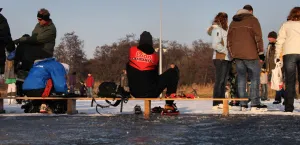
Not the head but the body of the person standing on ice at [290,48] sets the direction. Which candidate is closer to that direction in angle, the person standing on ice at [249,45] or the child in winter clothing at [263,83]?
the child in winter clothing

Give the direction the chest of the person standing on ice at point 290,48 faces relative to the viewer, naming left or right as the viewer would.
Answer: facing away from the viewer

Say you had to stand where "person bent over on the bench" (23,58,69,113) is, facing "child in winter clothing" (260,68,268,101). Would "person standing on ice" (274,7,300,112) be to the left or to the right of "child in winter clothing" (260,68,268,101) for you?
right

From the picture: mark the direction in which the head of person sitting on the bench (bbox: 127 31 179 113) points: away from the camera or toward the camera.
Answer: away from the camera

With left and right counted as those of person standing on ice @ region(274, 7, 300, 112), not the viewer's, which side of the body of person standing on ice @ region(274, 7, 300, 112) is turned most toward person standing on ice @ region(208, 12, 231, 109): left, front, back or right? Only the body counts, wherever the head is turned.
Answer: left

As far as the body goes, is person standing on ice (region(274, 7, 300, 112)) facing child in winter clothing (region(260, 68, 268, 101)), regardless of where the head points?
yes
